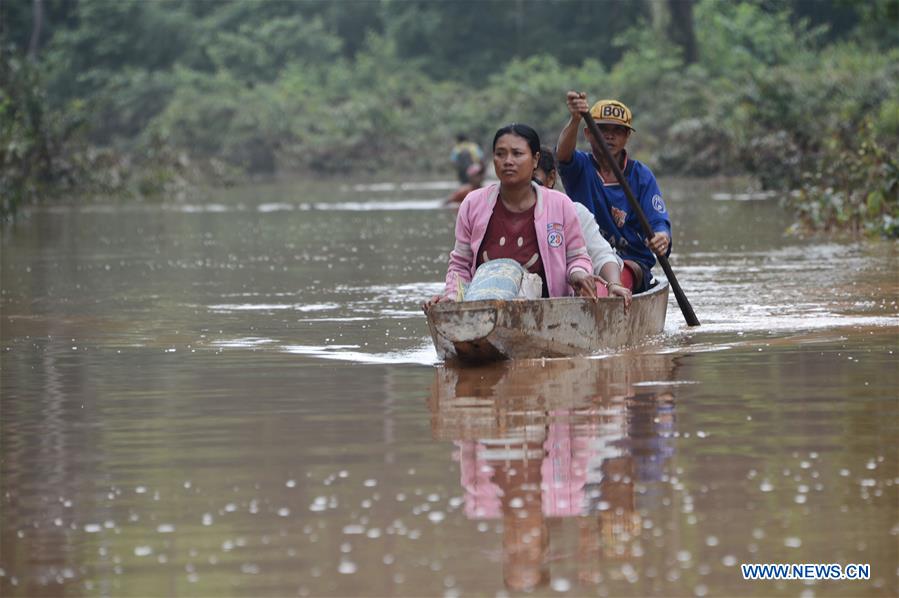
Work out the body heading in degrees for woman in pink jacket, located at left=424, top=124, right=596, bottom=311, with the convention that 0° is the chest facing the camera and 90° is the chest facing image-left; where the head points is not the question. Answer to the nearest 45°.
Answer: approximately 0°

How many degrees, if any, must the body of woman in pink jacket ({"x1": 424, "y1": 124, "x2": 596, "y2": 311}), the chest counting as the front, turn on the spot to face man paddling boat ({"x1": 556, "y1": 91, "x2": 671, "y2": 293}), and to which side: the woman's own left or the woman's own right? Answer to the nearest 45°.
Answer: approximately 135° to the woman's own left

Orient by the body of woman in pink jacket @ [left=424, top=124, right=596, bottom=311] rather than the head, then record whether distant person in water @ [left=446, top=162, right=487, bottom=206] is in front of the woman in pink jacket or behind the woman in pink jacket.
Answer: behind

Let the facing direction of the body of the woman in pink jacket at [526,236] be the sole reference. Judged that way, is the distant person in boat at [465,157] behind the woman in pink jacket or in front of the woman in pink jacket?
behind

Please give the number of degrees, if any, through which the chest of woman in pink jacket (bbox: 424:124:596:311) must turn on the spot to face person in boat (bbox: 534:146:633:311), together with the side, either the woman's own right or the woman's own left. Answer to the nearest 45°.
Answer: approximately 135° to the woman's own left

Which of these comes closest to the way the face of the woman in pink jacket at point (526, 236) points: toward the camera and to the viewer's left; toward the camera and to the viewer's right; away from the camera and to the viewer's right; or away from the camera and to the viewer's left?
toward the camera and to the viewer's left

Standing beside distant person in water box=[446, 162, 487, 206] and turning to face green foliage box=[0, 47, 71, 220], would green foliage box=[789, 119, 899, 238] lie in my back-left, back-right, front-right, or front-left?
back-left

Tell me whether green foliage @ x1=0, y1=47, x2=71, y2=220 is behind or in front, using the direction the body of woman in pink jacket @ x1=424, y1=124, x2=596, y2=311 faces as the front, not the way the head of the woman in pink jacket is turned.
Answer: behind
